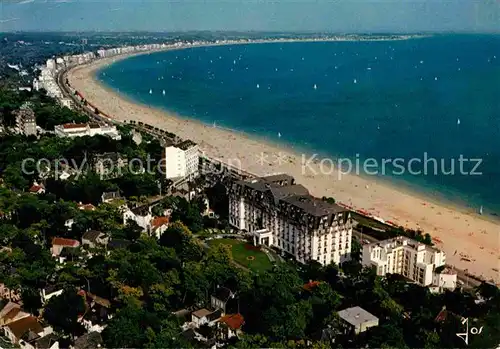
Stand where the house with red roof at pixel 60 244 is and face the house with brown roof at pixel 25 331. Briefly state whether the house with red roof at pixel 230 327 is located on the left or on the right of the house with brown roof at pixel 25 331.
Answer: left

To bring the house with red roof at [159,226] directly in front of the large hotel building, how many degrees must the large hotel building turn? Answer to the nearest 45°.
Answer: approximately 45° to its right

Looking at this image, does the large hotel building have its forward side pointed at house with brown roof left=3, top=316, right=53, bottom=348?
yes

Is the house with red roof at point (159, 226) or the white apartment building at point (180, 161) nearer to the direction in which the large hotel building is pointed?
the house with red roof

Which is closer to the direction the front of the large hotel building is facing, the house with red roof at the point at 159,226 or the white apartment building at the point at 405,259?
the house with red roof

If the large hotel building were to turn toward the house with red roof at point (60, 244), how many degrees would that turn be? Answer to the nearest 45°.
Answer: approximately 45° to its right

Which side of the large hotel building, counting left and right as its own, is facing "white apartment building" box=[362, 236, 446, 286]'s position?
left

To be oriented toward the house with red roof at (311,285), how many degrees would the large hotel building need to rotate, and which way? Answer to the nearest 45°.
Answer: approximately 45° to its left

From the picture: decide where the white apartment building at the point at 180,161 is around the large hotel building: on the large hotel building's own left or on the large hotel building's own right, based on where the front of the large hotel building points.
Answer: on the large hotel building's own right

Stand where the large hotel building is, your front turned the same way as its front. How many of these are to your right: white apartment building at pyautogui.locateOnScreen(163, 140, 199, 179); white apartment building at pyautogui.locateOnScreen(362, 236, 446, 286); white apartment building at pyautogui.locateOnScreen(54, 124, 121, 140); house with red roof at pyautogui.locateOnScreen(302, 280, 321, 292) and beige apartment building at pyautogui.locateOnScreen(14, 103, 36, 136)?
3

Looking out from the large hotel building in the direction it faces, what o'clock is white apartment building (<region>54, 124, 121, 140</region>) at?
The white apartment building is roughly at 3 o'clock from the large hotel building.

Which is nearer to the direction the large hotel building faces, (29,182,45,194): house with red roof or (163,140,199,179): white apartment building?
the house with red roof

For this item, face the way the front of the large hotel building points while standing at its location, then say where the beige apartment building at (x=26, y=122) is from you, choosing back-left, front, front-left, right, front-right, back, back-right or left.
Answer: right

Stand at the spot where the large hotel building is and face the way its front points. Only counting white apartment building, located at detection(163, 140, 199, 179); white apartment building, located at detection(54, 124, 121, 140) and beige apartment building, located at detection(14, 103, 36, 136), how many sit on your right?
3

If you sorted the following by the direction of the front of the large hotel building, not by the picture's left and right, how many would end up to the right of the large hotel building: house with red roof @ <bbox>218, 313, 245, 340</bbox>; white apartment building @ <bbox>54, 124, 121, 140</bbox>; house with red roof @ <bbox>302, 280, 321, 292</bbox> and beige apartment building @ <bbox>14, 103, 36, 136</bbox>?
2

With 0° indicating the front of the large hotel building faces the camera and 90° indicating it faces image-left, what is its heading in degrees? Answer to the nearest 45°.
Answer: approximately 45°
